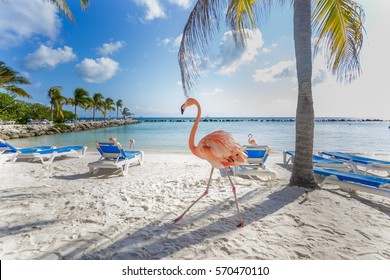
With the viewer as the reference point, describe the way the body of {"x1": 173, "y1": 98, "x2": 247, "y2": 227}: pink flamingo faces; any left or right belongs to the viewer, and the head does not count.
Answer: facing to the left of the viewer

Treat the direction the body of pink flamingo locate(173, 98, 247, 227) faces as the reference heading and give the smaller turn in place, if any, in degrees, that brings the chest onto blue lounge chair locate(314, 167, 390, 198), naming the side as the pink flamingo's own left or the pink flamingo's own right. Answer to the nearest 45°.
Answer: approximately 135° to the pink flamingo's own right

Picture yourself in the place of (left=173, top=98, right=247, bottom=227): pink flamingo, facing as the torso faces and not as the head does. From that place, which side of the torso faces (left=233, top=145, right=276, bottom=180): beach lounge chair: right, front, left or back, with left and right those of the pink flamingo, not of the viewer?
right

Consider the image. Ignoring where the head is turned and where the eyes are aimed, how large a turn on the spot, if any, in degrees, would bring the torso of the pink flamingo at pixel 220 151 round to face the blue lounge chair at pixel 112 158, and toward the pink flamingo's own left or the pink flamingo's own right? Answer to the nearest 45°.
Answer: approximately 45° to the pink flamingo's own right

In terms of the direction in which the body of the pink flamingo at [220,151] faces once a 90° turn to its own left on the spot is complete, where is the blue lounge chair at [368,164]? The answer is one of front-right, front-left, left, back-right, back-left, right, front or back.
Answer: back-left

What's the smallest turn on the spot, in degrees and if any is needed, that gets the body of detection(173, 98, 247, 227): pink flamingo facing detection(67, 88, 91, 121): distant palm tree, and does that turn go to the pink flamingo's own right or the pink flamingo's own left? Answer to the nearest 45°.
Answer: approximately 45° to the pink flamingo's own right

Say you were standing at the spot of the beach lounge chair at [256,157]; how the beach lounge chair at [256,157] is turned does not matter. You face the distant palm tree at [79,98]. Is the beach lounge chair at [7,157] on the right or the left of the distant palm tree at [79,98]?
left
